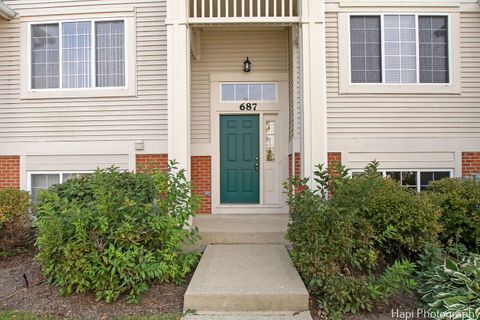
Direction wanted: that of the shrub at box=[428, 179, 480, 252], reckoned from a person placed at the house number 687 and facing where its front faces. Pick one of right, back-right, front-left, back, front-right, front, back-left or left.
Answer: front-left

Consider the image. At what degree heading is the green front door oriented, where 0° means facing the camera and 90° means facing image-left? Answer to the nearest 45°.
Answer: approximately 0°

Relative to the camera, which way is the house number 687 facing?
toward the camera

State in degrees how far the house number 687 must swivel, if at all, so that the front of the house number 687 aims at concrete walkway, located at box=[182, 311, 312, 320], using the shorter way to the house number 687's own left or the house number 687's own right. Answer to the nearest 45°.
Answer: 0° — it already faces it

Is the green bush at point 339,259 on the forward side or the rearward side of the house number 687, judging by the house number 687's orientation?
on the forward side

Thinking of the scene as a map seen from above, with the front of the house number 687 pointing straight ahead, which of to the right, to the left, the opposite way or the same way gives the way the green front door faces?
the same way

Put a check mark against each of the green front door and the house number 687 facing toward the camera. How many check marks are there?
2

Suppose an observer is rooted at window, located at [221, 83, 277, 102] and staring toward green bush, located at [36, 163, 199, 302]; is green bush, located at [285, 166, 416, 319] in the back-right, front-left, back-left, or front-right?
front-left

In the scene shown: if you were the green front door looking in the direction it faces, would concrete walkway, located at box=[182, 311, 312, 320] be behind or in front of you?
in front

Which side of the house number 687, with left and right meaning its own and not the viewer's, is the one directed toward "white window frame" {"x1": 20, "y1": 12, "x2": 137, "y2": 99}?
right

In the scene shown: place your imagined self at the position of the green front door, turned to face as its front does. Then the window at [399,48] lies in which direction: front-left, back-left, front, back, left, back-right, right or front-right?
left

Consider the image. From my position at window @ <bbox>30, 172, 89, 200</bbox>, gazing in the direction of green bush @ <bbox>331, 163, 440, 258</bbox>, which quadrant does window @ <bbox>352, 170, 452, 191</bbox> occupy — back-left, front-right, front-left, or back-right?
front-left

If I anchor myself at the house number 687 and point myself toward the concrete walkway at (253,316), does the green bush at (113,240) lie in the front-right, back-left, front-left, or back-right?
front-right

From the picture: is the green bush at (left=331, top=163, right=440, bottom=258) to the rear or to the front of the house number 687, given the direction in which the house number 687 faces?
to the front

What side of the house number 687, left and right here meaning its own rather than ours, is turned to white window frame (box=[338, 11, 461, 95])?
left

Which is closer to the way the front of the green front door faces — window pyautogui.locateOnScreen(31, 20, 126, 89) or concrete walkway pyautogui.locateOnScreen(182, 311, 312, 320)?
the concrete walkway
